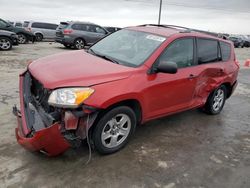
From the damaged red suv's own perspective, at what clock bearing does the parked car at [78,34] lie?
The parked car is roughly at 4 o'clock from the damaged red suv.

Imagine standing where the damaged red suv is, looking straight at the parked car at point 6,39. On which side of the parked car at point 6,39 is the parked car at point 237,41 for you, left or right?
right

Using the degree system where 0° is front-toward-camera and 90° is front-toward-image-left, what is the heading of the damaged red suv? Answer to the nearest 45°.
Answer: approximately 45°

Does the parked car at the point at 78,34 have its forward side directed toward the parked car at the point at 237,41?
yes

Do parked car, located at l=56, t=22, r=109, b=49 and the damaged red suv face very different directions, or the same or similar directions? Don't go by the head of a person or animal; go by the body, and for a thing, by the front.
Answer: very different directions

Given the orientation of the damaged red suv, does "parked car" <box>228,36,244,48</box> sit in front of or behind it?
behind

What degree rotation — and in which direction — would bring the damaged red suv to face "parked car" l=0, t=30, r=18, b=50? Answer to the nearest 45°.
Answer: approximately 90° to its right
